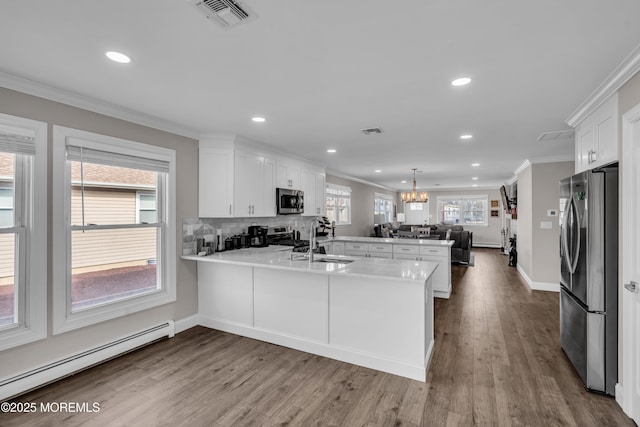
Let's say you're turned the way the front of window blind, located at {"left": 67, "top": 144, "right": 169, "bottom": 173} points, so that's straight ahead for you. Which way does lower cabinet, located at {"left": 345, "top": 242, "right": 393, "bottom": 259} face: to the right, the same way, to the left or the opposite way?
to the right

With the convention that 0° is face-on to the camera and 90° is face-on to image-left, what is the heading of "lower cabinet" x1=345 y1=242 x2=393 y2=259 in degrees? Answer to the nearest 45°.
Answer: approximately 0°

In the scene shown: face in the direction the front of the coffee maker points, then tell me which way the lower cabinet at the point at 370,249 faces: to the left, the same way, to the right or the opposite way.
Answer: to the right

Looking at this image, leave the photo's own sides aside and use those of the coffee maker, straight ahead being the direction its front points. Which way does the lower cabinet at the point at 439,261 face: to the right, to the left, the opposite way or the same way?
to the right

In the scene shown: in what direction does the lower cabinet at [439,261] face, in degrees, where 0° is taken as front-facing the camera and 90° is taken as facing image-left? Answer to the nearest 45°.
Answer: approximately 0°

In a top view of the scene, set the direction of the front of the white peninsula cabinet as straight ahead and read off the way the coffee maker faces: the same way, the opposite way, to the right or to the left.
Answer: to the left

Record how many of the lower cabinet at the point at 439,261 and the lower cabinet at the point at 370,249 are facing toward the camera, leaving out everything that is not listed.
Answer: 2

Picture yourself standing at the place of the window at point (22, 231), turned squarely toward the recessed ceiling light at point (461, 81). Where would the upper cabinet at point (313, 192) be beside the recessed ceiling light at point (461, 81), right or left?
left
